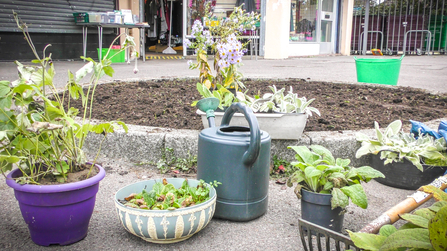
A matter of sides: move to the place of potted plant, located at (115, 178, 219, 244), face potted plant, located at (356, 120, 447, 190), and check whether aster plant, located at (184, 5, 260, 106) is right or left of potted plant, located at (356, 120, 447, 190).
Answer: left

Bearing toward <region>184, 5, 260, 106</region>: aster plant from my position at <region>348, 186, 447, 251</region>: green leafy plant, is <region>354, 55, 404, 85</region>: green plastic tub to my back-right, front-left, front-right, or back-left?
front-right

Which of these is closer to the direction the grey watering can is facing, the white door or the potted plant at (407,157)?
the white door

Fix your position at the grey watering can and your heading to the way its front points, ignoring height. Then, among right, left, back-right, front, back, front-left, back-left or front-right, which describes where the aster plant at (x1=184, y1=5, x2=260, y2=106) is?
front-right

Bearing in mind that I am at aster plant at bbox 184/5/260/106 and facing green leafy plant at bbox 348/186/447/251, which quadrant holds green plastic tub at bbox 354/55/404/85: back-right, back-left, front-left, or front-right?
back-left

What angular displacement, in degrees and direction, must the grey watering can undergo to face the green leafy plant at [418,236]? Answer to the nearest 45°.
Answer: approximately 180°

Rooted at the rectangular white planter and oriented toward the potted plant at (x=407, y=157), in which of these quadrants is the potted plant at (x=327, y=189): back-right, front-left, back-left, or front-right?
front-right

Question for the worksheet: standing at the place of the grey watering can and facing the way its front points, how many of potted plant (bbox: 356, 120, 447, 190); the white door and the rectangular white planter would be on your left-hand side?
0

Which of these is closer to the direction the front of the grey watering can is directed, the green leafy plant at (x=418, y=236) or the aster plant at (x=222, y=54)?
the aster plant

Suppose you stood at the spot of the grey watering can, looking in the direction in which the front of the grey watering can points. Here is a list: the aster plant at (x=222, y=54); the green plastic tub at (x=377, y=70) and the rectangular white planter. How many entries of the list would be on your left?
0

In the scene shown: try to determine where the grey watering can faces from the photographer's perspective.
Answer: facing away from the viewer and to the left of the viewer
